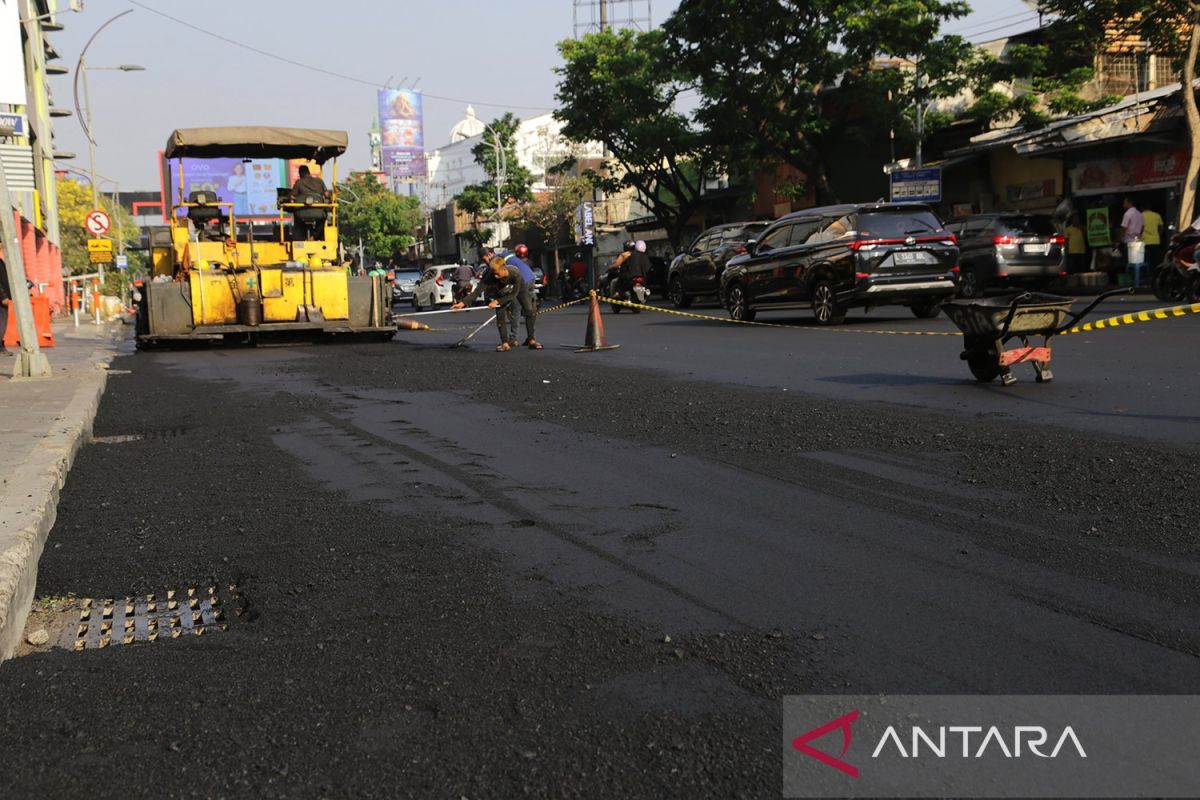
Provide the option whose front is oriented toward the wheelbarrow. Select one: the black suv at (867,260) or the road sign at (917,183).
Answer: the road sign

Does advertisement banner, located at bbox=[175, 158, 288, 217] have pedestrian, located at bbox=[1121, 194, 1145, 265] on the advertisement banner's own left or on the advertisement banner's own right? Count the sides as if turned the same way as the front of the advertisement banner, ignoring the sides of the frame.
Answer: on the advertisement banner's own left

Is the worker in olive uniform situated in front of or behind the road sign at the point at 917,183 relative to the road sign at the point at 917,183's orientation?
in front

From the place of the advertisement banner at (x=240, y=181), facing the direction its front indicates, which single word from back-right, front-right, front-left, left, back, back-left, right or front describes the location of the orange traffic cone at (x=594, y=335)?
front-left

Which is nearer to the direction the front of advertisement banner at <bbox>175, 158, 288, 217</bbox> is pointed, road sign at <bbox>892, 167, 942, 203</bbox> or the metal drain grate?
the metal drain grate

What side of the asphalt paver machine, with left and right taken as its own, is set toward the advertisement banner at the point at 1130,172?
right

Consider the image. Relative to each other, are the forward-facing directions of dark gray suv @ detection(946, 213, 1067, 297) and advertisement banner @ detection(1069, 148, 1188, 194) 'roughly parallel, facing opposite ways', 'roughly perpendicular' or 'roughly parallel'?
roughly perpendicular

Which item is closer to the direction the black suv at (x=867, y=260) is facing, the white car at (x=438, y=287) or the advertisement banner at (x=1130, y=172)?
the white car

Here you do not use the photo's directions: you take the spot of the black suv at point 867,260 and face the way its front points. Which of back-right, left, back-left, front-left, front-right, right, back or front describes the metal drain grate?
back-left

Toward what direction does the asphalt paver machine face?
away from the camera

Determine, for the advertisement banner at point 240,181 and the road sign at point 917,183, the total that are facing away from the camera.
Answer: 0

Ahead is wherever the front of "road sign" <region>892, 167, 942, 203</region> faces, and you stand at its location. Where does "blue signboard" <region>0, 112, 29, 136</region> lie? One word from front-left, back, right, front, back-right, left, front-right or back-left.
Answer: front-right

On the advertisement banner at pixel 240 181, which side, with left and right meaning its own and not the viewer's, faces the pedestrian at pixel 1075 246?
front
